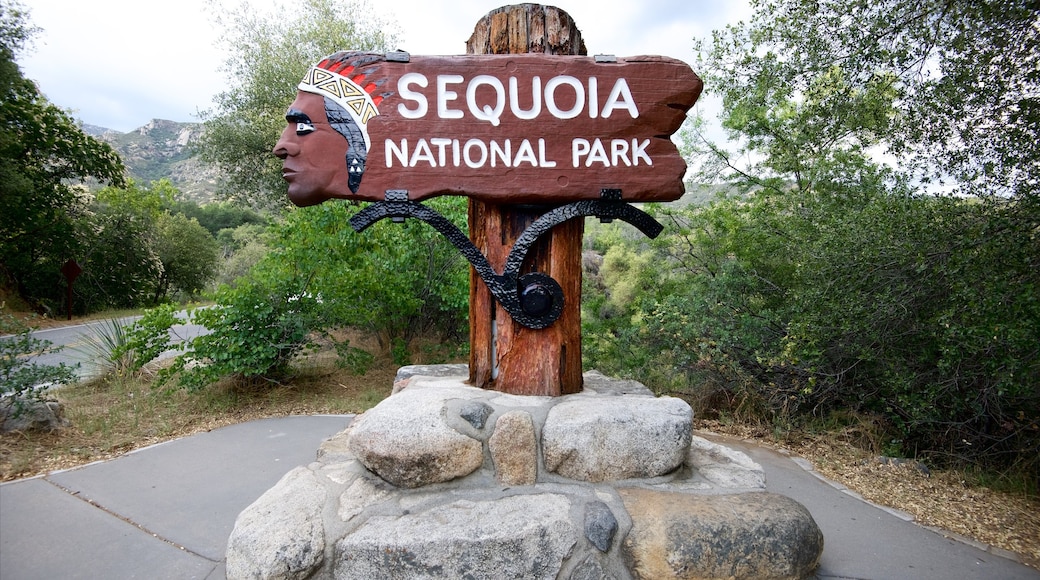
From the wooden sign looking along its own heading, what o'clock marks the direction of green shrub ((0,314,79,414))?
The green shrub is roughly at 4 o'clock from the wooden sign.

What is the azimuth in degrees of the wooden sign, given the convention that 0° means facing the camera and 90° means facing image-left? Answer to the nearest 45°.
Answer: approximately 0°

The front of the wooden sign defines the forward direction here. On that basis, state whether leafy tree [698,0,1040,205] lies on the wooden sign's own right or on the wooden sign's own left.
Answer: on the wooden sign's own left

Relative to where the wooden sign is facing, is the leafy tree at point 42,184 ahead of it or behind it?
behind

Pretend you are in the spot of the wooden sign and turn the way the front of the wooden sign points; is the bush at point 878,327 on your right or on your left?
on your left
